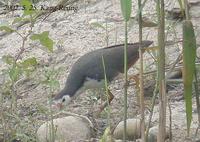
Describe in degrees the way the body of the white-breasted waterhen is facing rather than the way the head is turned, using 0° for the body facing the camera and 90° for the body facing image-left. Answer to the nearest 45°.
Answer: approximately 90°
